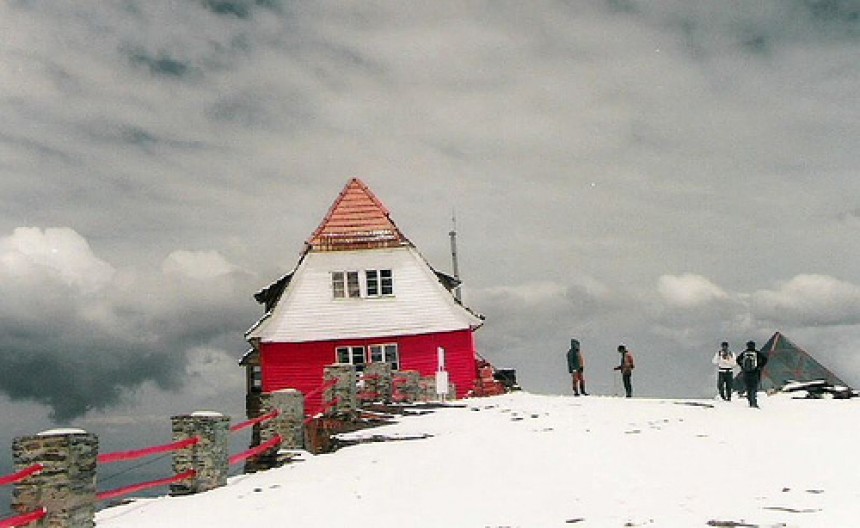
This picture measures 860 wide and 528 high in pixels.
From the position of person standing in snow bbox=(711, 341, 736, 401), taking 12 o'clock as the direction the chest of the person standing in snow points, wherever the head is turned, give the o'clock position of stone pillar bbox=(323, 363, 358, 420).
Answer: The stone pillar is roughly at 2 o'clock from the person standing in snow.

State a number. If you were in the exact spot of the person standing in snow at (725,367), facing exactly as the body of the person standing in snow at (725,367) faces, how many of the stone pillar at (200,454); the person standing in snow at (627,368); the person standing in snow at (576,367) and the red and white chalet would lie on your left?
0

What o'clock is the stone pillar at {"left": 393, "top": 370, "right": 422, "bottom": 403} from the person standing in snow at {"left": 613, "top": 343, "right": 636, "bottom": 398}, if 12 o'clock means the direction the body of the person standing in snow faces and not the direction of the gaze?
The stone pillar is roughly at 11 o'clock from the person standing in snow.

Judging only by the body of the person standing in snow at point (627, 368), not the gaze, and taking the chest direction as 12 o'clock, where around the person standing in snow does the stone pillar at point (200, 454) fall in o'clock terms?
The stone pillar is roughly at 10 o'clock from the person standing in snow.

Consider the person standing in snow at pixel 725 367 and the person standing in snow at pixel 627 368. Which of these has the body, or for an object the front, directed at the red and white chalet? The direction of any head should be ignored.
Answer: the person standing in snow at pixel 627 368

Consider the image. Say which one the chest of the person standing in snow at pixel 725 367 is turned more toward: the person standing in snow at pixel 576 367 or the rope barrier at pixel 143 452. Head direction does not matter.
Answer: the rope barrier

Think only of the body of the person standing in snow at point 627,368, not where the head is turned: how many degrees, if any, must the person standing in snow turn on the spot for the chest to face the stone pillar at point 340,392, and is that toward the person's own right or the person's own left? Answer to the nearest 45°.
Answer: approximately 45° to the person's own left

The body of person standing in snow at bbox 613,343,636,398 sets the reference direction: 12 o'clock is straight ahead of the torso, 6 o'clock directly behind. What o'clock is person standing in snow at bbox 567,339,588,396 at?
person standing in snow at bbox 567,339,588,396 is roughly at 1 o'clock from person standing in snow at bbox 613,343,636,398.

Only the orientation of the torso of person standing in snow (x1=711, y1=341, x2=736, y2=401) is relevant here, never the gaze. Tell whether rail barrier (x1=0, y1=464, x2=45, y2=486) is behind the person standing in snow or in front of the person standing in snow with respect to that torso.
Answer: in front

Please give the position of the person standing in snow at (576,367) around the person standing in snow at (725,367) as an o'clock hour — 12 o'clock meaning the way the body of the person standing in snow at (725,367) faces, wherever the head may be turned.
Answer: the person standing in snow at (576,367) is roughly at 4 o'clock from the person standing in snow at (725,367).

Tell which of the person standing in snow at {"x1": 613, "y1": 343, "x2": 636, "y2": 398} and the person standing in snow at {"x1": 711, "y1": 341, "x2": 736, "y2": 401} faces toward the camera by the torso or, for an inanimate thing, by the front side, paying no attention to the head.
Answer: the person standing in snow at {"x1": 711, "y1": 341, "x2": 736, "y2": 401}

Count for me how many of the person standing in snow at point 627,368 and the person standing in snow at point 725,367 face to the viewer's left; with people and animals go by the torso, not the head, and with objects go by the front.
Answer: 1

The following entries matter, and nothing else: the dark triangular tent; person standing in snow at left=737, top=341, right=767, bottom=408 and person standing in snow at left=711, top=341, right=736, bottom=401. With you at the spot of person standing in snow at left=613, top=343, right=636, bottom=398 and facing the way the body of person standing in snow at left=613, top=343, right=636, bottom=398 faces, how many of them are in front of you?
0

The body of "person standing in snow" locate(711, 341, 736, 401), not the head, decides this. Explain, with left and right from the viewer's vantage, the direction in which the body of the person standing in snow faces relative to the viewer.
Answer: facing the viewer

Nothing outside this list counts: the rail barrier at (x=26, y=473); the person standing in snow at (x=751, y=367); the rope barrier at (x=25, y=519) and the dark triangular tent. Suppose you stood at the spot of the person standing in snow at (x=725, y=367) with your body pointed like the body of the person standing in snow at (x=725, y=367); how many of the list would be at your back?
1

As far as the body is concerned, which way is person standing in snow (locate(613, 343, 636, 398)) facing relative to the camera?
to the viewer's left

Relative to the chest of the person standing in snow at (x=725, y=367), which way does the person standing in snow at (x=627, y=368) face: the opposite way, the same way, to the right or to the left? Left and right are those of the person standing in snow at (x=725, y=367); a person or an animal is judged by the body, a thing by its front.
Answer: to the right
